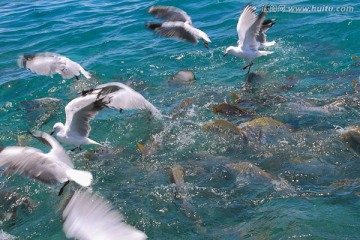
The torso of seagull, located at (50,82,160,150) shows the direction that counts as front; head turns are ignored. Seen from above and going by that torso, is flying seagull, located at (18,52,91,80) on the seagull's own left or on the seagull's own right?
on the seagull's own right

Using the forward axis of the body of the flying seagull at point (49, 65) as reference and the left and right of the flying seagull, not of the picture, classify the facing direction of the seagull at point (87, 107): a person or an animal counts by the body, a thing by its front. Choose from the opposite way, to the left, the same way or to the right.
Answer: the same way

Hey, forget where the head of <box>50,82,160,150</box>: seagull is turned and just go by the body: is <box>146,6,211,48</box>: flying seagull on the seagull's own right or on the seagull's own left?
on the seagull's own right

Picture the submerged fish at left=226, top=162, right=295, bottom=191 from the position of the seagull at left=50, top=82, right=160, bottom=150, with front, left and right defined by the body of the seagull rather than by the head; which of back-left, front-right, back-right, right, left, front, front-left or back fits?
back-left

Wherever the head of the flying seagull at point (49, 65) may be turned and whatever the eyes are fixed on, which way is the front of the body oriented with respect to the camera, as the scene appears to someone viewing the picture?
to the viewer's left

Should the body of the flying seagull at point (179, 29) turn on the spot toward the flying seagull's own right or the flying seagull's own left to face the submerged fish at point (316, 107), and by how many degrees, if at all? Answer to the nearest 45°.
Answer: approximately 45° to the flying seagull's own right

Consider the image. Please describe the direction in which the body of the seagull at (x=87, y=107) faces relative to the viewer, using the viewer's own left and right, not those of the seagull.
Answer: facing to the left of the viewer

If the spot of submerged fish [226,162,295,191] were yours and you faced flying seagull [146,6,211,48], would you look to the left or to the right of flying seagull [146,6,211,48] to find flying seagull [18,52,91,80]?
left

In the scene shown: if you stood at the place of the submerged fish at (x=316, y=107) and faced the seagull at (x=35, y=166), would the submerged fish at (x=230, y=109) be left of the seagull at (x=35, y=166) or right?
right

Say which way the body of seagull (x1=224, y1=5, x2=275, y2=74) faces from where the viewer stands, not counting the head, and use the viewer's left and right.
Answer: facing to the left of the viewer

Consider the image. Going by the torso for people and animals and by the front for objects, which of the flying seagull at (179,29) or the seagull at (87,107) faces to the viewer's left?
the seagull
